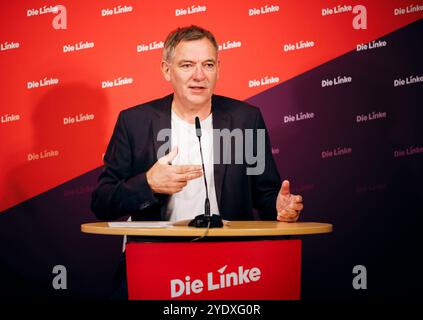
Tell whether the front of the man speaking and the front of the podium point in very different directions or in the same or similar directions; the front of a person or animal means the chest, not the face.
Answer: same or similar directions

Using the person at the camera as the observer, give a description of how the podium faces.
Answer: facing the viewer

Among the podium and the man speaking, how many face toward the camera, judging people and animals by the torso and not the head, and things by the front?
2

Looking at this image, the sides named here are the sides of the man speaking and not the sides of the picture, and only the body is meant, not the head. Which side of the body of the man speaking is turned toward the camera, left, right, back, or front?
front

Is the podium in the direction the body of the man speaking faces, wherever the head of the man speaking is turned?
yes

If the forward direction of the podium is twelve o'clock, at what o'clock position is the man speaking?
The man speaking is roughly at 6 o'clock from the podium.
